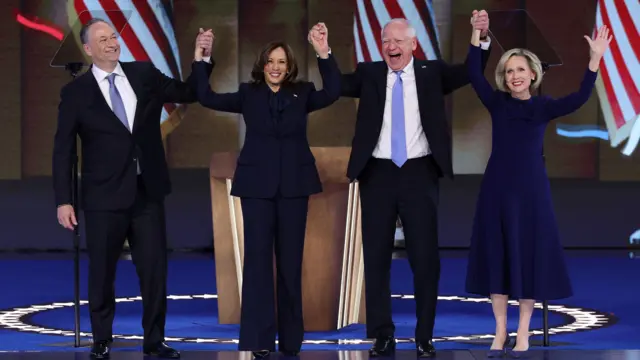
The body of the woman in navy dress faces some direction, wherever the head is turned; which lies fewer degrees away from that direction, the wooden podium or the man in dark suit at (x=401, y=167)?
the man in dark suit

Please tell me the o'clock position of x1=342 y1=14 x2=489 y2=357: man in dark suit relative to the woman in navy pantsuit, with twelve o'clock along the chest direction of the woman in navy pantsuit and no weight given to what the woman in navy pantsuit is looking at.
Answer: The man in dark suit is roughly at 9 o'clock from the woman in navy pantsuit.

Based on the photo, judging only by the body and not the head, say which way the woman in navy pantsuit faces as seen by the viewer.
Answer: toward the camera

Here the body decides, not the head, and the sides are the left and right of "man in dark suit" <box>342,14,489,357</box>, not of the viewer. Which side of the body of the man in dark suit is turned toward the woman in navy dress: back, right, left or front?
left

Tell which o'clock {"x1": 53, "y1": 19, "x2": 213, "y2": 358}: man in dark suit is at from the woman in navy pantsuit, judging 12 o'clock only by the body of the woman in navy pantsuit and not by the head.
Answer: The man in dark suit is roughly at 3 o'clock from the woman in navy pantsuit.

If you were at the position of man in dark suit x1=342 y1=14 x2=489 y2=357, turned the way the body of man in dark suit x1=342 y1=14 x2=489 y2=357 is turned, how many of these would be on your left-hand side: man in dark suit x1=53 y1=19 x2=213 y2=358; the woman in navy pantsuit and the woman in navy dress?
1

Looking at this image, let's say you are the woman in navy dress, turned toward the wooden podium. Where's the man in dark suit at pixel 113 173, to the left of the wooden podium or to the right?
left

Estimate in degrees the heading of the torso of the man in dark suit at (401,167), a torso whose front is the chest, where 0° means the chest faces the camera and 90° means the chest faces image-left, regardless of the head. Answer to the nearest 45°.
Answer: approximately 0°
